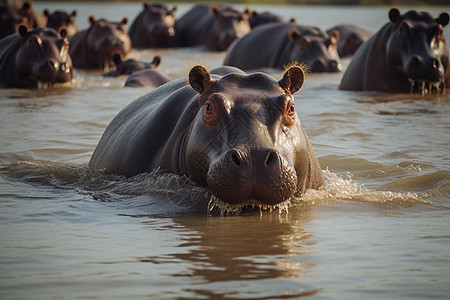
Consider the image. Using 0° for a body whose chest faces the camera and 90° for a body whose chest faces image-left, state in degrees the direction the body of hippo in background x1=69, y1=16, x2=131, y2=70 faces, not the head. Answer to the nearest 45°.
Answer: approximately 315°

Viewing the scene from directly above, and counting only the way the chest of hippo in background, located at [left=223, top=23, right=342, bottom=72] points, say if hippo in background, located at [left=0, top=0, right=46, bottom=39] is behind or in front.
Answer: behind

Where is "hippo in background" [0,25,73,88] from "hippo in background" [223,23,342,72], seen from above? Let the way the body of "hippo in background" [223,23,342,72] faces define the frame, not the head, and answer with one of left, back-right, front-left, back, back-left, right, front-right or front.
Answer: right

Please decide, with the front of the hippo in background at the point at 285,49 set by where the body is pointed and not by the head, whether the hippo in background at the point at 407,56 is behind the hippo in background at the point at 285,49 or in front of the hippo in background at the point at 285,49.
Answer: in front

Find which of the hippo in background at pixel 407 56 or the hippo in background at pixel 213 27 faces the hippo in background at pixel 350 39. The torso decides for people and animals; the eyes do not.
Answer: the hippo in background at pixel 213 27

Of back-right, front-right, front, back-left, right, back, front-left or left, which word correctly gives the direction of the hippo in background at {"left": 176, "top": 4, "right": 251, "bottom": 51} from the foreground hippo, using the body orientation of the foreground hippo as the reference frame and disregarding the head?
back-left

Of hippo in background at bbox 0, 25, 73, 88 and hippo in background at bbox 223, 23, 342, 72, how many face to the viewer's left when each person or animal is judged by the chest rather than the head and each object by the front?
0

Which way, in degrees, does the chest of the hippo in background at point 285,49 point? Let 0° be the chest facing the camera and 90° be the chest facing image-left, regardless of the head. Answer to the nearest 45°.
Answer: approximately 315°

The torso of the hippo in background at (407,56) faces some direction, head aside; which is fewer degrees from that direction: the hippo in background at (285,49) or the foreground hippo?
the foreground hippo

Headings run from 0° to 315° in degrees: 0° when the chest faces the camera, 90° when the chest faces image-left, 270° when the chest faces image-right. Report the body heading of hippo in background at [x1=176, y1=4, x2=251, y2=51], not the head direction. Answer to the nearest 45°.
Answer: approximately 315°

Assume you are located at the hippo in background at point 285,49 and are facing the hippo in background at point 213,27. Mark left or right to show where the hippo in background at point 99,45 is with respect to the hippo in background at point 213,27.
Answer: left

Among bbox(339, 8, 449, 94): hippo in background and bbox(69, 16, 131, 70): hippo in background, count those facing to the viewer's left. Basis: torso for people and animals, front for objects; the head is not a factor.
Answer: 0
